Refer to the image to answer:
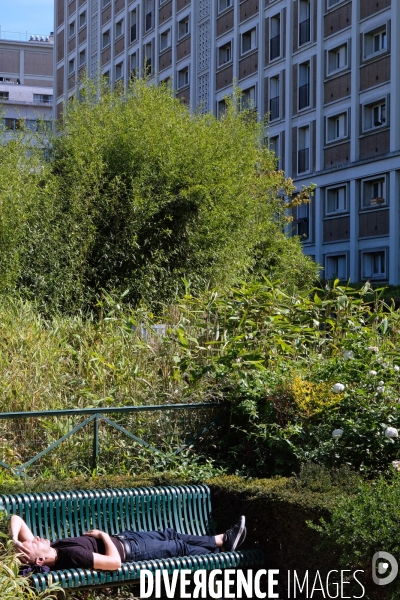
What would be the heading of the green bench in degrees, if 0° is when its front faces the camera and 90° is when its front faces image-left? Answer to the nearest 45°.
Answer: approximately 315°

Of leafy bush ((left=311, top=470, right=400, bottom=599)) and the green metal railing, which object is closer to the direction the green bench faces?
the leafy bush

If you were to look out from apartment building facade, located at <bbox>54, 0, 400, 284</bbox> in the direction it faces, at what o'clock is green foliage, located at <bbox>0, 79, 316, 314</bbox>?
The green foliage is roughly at 11 o'clock from the apartment building facade.

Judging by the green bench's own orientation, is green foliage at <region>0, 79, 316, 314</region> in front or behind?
behind

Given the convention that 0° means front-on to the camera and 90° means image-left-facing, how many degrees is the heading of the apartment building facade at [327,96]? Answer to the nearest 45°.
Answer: approximately 45°

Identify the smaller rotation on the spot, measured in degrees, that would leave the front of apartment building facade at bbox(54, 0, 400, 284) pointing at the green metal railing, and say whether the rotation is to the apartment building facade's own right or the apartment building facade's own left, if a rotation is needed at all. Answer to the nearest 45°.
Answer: approximately 45° to the apartment building facade's own left
